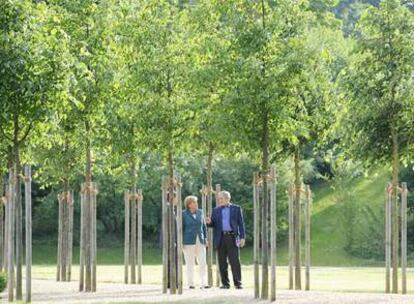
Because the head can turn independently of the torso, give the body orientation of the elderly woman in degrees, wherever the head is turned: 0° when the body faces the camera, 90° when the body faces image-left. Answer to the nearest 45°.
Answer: approximately 0°

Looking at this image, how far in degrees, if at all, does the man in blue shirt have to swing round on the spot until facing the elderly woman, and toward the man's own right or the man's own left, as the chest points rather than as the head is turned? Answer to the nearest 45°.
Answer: approximately 135° to the man's own right

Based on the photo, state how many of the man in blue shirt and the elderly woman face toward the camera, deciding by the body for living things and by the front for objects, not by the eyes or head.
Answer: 2

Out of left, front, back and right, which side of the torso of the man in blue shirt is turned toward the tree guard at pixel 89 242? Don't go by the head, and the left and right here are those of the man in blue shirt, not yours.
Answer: right

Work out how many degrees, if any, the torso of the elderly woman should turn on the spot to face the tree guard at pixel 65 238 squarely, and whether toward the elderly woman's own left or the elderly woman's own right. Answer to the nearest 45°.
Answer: approximately 135° to the elderly woman's own right

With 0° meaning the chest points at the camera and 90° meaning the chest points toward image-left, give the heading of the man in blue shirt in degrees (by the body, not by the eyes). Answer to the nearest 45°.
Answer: approximately 0°

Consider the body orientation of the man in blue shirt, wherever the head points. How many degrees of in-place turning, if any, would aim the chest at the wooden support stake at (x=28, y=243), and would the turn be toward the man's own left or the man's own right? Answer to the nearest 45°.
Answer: approximately 45° to the man's own right
